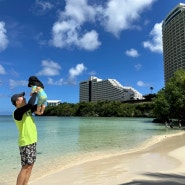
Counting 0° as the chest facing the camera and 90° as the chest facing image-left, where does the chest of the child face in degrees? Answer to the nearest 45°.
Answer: approximately 90°

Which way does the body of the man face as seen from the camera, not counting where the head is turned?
to the viewer's right
